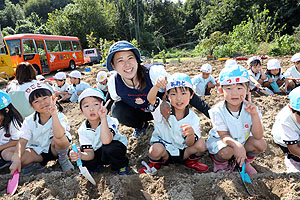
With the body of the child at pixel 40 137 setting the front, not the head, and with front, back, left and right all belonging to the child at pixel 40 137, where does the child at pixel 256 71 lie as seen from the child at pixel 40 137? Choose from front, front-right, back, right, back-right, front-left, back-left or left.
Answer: left

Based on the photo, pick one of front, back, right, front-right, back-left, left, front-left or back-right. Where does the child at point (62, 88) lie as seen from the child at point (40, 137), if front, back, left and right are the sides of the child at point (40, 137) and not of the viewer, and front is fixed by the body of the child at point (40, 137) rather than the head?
back

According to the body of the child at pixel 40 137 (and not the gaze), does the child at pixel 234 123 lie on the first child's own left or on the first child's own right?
on the first child's own left

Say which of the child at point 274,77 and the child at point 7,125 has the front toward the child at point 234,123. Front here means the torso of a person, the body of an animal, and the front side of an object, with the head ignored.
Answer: the child at point 274,77

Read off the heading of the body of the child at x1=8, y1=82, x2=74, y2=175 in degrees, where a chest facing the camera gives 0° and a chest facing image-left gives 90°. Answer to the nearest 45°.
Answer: approximately 0°

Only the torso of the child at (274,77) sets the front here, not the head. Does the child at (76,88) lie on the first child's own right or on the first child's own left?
on the first child's own right

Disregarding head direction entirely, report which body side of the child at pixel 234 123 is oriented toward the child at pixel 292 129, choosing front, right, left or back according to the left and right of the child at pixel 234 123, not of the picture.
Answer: left
